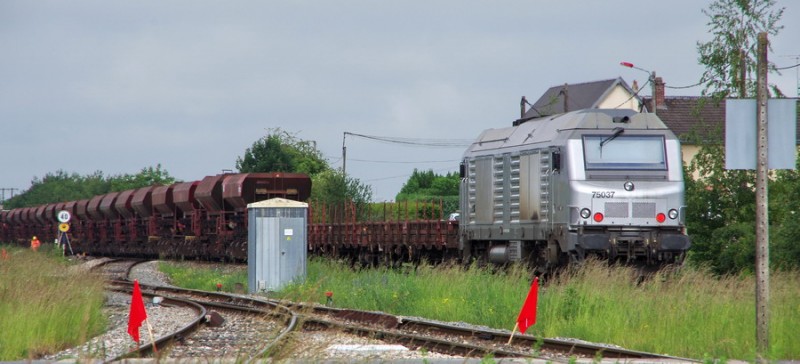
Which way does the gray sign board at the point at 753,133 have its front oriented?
away from the camera

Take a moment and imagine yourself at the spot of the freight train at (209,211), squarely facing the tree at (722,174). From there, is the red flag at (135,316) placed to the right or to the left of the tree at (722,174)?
right

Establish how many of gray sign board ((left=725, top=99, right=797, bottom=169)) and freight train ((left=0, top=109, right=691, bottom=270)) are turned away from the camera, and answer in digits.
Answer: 1

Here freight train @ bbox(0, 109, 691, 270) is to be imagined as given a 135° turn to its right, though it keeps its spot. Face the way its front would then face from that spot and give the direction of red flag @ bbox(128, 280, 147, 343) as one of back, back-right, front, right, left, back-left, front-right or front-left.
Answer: front-left

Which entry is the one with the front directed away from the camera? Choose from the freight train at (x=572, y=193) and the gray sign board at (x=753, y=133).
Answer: the gray sign board

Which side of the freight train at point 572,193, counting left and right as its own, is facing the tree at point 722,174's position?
left

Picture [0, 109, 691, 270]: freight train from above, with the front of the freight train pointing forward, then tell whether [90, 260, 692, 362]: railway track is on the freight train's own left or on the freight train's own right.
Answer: on the freight train's own right

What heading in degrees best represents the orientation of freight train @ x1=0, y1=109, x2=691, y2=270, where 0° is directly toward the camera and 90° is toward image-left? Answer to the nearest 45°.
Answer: approximately 315°
